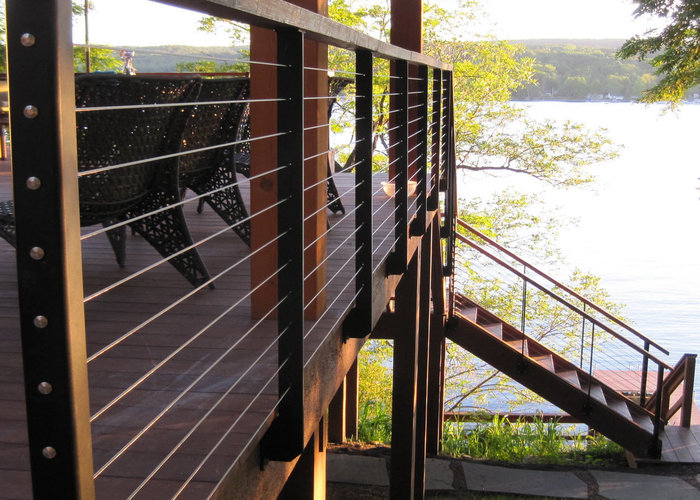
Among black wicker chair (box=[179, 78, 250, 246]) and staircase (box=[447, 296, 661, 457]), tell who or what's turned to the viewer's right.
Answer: the staircase

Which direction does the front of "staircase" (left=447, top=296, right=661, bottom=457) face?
to the viewer's right

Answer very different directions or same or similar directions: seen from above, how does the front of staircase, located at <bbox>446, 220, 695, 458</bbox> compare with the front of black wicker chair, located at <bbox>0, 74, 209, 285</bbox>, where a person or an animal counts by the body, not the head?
very different directions

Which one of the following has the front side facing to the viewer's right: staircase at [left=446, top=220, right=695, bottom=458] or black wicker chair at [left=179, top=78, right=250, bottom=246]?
the staircase

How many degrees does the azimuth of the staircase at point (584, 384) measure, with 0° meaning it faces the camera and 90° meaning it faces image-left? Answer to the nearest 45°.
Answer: approximately 270°

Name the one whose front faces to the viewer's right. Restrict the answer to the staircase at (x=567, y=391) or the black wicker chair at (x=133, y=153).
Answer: the staircase

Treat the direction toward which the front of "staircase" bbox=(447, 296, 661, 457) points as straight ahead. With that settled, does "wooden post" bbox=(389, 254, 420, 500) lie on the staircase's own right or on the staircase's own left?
on the staircase's own right

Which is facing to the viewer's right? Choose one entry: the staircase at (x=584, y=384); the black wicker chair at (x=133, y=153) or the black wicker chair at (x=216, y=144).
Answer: the staircase

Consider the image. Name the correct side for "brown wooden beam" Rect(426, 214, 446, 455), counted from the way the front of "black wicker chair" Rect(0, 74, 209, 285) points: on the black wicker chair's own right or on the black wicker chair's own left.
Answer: on the black wicker chair's own right

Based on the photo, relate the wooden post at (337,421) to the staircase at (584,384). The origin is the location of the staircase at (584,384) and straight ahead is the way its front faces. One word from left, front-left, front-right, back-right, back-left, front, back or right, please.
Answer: back

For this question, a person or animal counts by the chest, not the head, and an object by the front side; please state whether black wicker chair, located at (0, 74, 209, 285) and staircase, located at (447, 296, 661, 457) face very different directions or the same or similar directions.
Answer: very different directions
